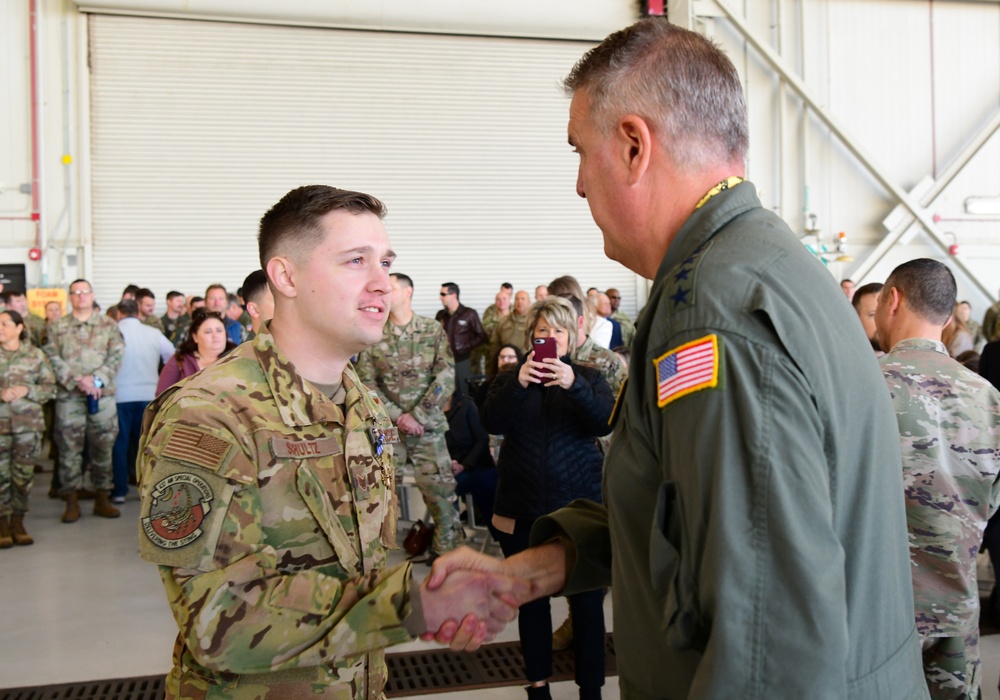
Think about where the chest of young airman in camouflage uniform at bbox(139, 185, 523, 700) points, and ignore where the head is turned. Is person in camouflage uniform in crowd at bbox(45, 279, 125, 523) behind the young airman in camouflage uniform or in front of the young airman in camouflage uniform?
behind

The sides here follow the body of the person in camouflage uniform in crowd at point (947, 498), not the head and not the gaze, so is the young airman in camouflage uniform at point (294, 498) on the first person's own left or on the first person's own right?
on the first person's own left

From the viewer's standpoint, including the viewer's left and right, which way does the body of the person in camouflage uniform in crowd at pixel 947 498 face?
facing away from the viewer and to the left of the viewer

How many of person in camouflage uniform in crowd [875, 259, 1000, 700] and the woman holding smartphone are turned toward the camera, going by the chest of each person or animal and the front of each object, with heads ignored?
1

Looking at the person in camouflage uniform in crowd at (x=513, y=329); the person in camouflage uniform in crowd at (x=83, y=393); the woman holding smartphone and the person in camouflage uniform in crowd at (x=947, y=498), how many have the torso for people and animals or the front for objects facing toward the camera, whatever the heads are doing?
3

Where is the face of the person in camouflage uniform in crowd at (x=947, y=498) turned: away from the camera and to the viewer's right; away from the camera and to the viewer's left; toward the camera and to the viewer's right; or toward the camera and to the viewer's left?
away from the camera and to the viewer's left
